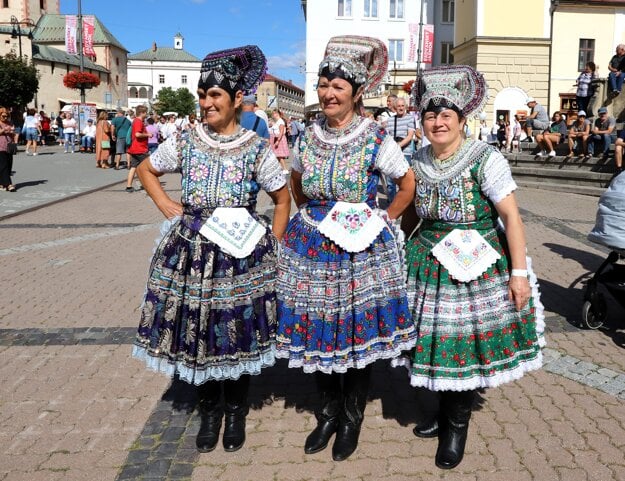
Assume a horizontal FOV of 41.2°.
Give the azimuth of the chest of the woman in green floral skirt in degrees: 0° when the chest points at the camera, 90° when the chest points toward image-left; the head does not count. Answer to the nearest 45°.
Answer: approximately 45°

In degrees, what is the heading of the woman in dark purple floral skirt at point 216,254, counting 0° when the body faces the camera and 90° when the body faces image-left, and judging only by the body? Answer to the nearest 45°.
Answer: approximately 0°

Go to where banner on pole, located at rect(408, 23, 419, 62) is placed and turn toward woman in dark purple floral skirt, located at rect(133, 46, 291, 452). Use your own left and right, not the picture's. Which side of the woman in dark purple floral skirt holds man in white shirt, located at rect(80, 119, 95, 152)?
right

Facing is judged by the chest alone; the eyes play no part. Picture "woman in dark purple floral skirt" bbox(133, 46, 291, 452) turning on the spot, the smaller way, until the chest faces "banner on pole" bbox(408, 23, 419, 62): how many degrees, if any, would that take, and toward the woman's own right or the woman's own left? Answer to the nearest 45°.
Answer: approximately 180°

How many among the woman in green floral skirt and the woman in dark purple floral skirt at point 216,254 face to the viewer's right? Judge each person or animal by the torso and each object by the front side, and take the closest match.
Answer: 0

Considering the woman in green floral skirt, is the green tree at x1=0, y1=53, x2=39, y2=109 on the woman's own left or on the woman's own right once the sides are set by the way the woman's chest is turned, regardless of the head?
on the woman's own right

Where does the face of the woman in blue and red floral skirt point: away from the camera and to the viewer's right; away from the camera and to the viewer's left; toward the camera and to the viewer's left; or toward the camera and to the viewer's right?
toward the camera and to the viewer's left

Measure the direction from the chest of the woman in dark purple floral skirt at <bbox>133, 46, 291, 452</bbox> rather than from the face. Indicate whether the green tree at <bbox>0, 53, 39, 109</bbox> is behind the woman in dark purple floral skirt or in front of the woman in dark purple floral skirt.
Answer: behind
